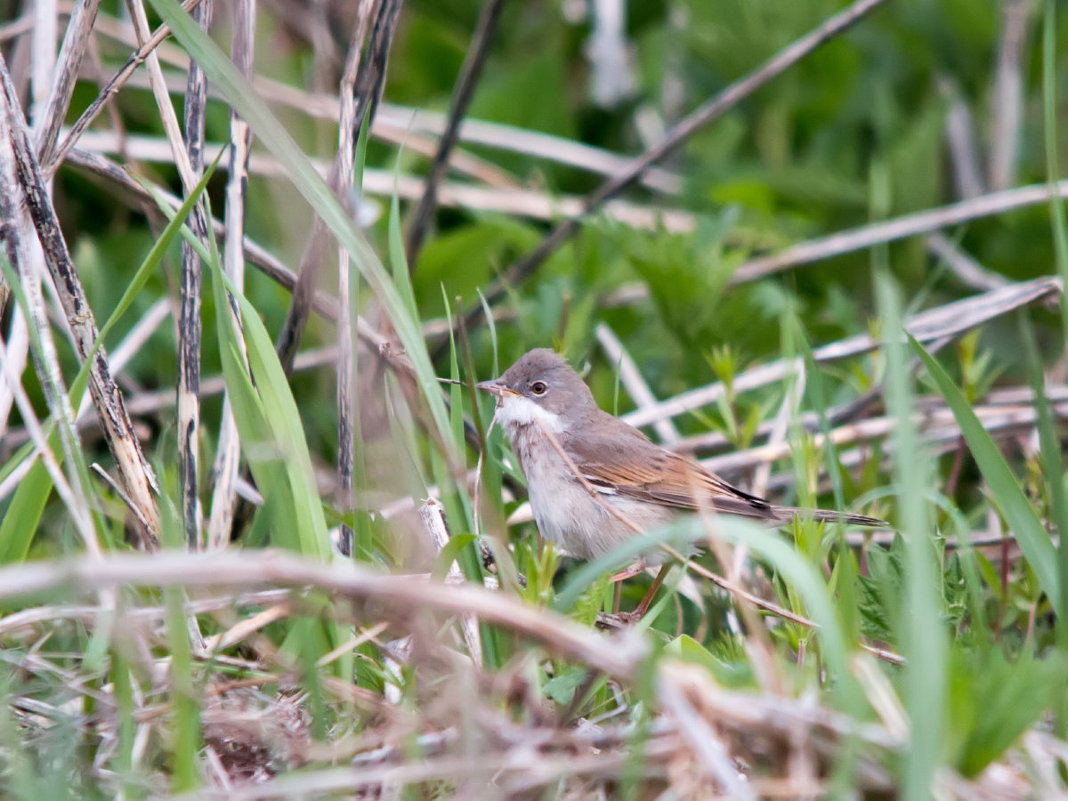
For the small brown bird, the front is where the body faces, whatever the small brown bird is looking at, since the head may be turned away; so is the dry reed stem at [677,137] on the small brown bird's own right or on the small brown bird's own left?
on the small brown bird's own right

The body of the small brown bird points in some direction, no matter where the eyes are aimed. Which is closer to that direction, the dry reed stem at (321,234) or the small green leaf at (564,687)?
the dry reed stem

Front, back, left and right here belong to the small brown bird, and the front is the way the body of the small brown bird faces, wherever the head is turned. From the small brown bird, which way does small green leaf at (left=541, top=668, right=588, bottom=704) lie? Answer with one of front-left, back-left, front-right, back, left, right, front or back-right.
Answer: left

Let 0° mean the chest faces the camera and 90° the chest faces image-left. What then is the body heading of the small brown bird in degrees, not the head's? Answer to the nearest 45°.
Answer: approximately 90°

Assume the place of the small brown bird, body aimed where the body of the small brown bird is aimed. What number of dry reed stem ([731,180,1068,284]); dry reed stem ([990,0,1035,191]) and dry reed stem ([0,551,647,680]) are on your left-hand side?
1

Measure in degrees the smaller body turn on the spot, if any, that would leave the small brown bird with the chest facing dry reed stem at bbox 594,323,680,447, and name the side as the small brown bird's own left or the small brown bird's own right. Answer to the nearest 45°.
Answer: approximately 90° to the small brown bird's own right

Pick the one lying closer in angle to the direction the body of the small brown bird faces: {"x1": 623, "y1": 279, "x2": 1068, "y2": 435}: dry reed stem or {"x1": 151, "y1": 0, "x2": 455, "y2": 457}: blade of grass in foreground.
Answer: the blade of grass in foreground

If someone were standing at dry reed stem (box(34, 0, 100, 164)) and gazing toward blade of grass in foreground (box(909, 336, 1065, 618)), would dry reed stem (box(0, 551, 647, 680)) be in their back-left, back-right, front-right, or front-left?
front-right
